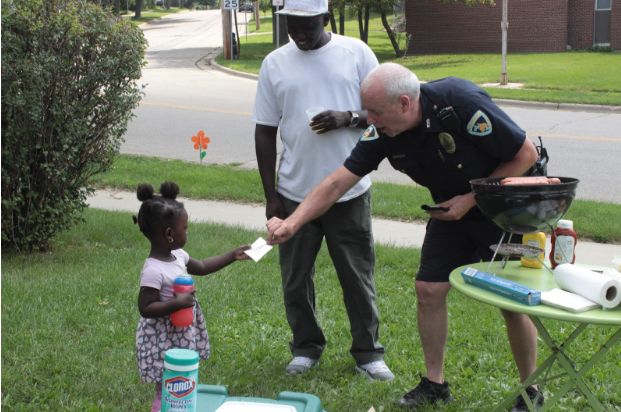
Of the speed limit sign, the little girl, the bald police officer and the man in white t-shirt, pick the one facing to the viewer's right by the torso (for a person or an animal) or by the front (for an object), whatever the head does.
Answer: the little girl

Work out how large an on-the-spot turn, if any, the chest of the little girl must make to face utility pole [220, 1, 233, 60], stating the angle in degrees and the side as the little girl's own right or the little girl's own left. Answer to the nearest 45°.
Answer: approximately 90° to the little girl's own left

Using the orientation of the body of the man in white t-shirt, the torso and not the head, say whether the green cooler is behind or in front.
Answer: in front

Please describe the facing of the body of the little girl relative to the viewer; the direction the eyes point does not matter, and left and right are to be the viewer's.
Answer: facing to the right of the viewer

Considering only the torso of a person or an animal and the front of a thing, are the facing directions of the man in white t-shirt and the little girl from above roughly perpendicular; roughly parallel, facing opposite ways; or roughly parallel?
roughly perpendicular

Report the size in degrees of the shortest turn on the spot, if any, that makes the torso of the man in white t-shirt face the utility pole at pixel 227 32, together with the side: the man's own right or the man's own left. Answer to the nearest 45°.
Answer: approximately 180°

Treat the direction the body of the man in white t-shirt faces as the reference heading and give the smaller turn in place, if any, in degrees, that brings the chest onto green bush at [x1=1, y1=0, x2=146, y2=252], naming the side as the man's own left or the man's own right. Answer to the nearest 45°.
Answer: approximately 135° to the man's own right

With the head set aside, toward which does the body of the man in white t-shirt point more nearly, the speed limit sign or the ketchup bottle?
the ketchup bottle

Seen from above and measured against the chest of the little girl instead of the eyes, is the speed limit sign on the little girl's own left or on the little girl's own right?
on the little girl's own left

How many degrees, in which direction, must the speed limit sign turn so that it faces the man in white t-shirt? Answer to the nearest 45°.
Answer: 0° — it already faces them

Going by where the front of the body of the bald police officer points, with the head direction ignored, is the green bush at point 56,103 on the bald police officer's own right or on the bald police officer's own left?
on the bald police officer's own right
